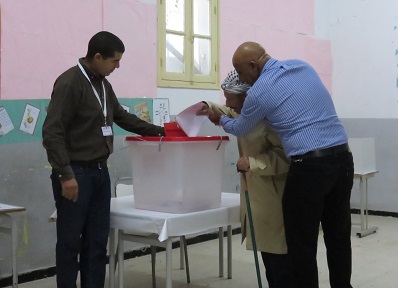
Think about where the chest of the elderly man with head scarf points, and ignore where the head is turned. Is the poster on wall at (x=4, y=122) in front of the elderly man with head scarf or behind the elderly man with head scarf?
in front

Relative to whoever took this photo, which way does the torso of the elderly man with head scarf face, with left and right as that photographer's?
facing to the left of the viewer

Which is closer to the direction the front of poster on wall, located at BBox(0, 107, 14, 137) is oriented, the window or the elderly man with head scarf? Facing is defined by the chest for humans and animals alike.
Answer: the elderly man with head scarf

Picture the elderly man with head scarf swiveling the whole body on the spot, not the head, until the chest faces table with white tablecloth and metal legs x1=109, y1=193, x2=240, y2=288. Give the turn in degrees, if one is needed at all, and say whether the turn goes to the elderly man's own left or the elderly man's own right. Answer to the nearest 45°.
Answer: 0° — they already face it

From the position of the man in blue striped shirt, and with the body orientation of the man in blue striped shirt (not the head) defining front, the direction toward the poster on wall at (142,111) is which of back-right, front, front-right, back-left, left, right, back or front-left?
front

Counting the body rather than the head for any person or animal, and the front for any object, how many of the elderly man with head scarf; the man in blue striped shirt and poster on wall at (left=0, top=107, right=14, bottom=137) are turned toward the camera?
1

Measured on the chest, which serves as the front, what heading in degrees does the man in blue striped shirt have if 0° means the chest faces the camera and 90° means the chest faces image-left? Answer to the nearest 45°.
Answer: approximately 135°

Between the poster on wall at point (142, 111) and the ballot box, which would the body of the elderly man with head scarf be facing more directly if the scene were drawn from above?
the ballot box

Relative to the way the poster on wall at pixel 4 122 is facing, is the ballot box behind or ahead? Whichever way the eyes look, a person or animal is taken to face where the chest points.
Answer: ahead

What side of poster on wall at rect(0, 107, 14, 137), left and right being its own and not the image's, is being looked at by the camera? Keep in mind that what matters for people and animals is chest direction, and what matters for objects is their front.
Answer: front

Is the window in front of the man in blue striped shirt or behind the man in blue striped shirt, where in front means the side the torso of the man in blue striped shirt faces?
in front

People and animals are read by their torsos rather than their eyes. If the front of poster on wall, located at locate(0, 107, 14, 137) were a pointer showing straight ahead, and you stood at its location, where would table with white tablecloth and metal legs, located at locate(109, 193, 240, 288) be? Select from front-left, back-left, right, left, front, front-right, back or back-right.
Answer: front-left

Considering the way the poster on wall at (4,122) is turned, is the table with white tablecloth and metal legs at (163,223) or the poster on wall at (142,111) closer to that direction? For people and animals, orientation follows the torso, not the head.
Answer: the table with white tablecloth and metal legs

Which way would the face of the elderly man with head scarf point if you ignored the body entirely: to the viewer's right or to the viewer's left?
to the viewer's left
